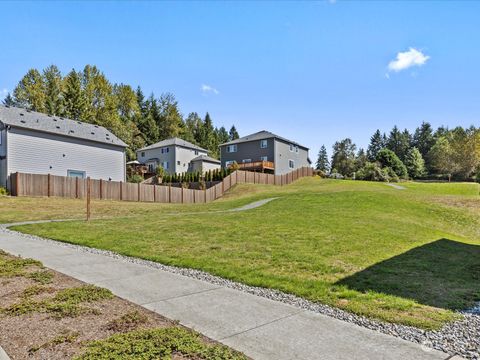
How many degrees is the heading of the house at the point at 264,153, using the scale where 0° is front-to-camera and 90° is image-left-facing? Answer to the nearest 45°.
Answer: approximately 225°

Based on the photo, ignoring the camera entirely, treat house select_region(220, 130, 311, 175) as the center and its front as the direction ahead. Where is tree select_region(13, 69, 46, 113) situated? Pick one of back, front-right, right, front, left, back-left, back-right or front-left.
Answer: back-left

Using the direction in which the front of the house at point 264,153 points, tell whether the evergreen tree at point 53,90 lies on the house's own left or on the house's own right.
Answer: on the house's own left

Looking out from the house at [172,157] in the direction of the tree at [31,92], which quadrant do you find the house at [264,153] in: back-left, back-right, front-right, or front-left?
back-left

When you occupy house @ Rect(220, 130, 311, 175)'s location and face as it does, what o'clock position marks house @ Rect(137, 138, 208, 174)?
house @ Rect(137, 138, 208, 174) is roughly at 8 o'clock from house @ Rect(220, 130, 311, 175).
